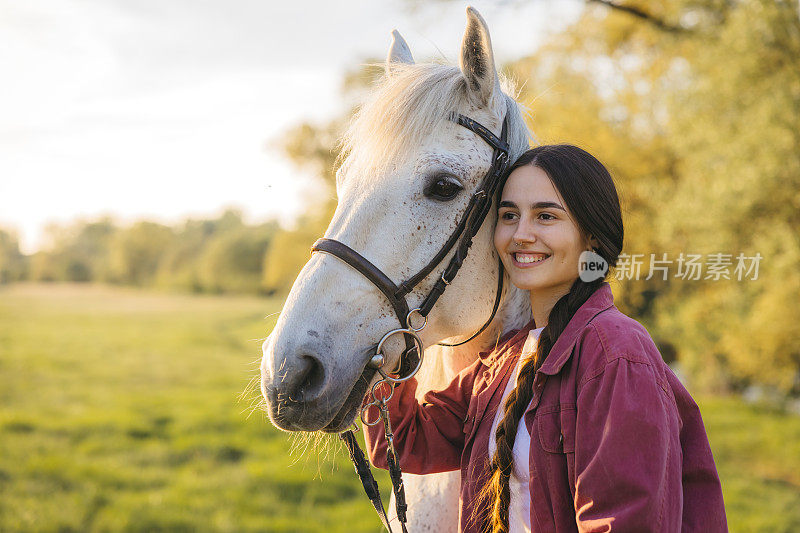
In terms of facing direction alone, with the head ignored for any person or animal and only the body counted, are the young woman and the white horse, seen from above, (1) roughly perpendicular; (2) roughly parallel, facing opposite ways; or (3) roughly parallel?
roughly parallel

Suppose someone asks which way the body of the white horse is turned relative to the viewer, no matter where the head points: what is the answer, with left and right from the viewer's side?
facing the viewer and to the left of the viewer

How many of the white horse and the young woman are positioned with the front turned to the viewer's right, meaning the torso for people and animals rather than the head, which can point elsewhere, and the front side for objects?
0
